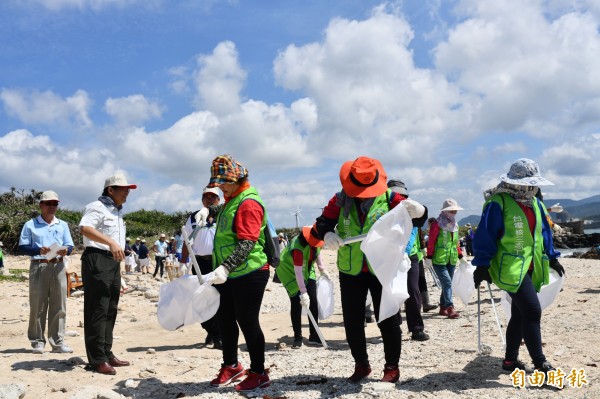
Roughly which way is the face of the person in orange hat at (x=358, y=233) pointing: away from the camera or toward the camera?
toward the camera

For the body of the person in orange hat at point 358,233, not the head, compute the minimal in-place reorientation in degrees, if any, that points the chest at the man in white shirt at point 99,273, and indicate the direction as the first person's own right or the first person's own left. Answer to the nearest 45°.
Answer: approximately 90° to the first person's own right

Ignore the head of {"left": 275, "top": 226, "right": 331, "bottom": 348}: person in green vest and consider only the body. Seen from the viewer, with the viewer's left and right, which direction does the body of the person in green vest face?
facing the viewer and to the right of the viewer

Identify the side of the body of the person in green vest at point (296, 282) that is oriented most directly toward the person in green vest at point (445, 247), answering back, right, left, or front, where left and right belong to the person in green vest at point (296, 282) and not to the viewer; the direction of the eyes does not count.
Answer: left

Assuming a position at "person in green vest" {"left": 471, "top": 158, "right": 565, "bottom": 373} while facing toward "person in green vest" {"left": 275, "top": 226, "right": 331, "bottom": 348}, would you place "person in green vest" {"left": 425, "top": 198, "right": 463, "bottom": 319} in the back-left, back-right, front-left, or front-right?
front-right

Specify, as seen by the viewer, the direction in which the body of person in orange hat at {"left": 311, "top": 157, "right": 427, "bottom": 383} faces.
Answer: toward the camera

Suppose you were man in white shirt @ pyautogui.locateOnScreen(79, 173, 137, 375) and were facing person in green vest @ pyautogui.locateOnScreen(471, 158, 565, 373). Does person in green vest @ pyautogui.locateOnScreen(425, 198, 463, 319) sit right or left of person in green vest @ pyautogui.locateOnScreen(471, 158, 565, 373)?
left

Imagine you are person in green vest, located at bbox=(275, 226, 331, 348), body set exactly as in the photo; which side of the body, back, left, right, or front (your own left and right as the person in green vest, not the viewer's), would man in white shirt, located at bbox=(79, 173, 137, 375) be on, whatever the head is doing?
right

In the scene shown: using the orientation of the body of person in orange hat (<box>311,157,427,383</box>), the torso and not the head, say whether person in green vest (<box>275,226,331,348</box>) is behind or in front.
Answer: behind

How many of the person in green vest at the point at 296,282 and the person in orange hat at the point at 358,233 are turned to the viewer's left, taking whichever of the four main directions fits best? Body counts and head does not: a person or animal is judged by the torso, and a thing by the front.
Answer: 0

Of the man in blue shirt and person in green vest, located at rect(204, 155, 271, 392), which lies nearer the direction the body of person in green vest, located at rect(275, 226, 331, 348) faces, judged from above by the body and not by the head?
the person in green vest

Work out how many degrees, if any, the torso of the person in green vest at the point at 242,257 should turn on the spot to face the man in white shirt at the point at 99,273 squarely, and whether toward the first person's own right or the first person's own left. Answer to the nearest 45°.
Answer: approximately 45° to the first person's own right
